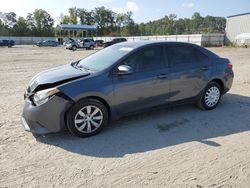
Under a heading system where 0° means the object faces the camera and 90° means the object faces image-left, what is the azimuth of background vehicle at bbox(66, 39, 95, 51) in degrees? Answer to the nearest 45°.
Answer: approximately 45°

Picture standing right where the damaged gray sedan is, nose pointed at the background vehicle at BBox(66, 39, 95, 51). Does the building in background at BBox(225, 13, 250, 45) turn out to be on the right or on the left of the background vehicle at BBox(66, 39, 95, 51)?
right

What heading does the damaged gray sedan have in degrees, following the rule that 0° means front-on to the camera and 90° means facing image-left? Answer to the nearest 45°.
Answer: approximately 45°

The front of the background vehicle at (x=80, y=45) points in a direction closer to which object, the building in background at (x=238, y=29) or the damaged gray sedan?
the damaged gray sedan

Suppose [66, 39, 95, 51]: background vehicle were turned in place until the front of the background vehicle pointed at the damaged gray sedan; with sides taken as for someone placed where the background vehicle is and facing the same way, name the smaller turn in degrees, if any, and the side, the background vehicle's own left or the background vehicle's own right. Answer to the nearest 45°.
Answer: approximately 45° to the background vehicle's own left

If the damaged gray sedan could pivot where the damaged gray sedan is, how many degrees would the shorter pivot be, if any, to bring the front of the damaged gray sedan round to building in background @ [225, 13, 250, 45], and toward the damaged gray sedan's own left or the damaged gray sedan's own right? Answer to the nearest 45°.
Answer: approximately 180°
